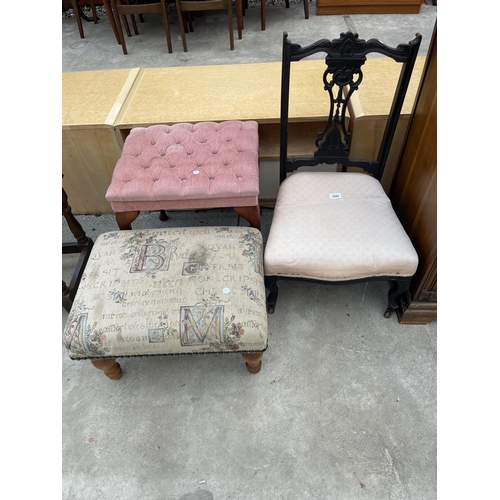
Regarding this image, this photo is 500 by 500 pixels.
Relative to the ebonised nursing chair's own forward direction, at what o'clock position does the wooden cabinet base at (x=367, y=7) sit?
The wooden cabinet base is roughly at 6 o'clock from the ebonised nursing chair.

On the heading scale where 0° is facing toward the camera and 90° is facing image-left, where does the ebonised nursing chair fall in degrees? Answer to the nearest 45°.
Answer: approximately 0°

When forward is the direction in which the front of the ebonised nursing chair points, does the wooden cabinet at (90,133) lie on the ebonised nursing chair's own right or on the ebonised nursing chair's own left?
on the ebonised nursing chair's own right
